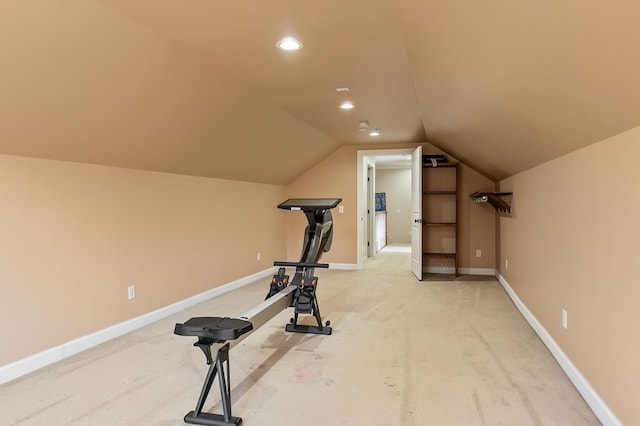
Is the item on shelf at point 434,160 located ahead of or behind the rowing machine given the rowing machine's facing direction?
ahead

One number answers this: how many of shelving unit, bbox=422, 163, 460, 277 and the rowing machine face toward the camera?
1

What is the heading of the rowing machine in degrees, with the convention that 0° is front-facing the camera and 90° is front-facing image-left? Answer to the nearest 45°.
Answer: approximately 225°

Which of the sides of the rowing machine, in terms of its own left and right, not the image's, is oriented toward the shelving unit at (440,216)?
front

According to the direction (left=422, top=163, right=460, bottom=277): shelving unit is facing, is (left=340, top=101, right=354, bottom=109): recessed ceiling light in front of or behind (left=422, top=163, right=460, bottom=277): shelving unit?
in front

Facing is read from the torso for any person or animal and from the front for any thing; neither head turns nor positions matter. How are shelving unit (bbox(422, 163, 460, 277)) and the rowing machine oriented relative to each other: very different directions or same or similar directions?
very different directions

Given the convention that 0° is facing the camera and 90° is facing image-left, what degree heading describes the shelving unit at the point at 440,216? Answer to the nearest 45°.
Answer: approximately 0°
